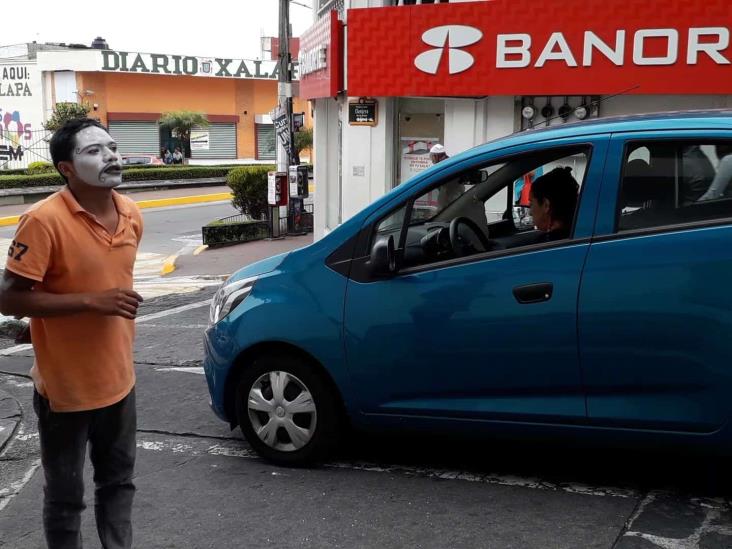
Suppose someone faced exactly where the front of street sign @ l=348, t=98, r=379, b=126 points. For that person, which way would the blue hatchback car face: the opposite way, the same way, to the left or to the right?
to the right

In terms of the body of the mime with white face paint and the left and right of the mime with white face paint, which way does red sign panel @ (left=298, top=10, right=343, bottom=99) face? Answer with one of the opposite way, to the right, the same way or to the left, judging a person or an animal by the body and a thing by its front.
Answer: to the right

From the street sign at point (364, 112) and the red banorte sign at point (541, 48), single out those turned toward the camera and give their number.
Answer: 2

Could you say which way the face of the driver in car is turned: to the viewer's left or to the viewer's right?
to the viewer's left

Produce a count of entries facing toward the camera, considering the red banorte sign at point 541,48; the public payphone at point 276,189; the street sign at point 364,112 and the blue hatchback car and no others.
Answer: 3

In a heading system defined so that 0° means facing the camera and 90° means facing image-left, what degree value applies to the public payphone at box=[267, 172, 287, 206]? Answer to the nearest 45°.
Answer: approximately 0°

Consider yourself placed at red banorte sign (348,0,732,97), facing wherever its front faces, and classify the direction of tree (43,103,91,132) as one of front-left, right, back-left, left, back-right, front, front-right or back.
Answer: back-right

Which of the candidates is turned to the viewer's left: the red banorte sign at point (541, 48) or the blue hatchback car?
the blue hatchback car

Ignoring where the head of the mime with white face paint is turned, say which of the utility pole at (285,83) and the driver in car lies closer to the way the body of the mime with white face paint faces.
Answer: the driver in car

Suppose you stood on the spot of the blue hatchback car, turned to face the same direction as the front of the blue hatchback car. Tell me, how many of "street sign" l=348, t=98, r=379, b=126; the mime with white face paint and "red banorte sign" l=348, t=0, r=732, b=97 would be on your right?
2

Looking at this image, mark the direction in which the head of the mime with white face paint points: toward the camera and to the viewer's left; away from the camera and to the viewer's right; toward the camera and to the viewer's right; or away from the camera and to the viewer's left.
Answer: toward the camera and to the viewer's right

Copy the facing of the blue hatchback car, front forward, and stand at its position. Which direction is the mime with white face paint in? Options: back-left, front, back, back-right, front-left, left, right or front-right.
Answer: front-left

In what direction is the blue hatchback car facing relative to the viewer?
to the viewer's left
